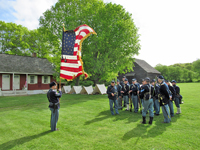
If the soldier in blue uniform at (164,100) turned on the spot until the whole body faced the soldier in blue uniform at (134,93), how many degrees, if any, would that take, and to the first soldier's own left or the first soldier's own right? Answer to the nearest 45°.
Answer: approximately 45° to the first soldier's own right

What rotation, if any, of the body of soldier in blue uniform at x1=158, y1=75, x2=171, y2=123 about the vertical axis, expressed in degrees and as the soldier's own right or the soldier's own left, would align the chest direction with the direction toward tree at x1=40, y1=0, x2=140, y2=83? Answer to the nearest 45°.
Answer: approximately 45° to the soldier's own right

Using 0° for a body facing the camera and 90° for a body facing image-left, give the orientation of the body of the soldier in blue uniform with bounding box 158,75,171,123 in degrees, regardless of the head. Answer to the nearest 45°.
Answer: approximately 90°
